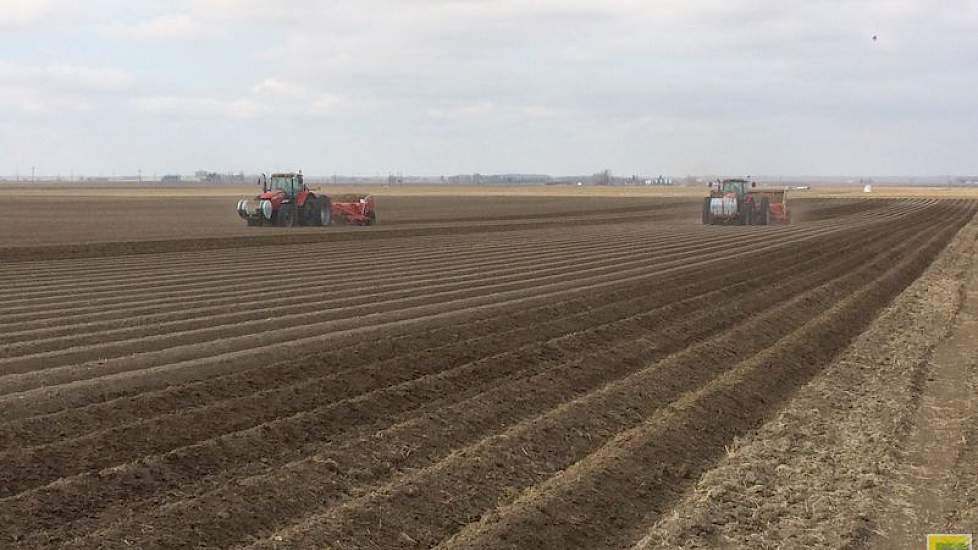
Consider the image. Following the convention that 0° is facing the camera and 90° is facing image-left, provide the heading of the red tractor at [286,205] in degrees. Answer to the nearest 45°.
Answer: approximately 45°

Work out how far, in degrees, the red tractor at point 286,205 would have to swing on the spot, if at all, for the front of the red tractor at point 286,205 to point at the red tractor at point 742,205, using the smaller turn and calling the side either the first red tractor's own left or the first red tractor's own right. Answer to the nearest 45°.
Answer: approximately 135° to the first red tractor's own left
